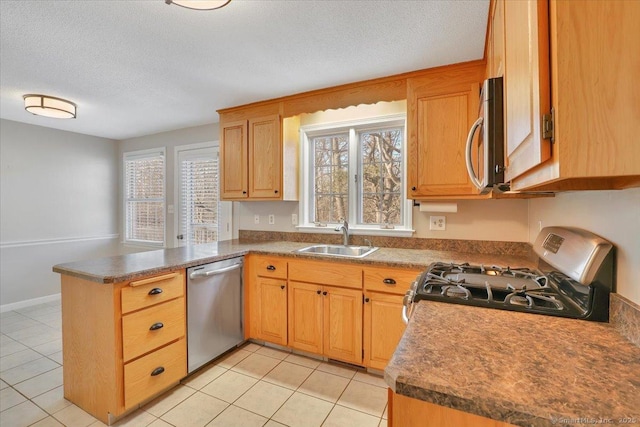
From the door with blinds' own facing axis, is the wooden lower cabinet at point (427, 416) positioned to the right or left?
on its left

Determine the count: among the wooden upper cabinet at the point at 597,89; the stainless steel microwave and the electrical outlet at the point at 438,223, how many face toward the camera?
1

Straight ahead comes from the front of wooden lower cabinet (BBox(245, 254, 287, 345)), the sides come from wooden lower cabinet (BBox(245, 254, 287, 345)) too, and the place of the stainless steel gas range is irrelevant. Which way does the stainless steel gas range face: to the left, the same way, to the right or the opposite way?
to the right

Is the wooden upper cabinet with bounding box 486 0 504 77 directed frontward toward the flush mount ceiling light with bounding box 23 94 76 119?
yes

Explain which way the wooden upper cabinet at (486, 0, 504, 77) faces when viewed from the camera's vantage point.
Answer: facing to the left of the viewer

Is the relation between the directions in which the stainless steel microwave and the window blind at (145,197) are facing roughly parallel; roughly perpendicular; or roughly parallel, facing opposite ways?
roughly perpendicular

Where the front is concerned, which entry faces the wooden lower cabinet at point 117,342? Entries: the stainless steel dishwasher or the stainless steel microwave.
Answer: the stainless steel microwave

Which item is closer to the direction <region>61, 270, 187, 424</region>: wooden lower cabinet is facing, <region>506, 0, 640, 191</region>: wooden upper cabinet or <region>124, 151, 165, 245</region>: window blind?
the wooden upper cabinet

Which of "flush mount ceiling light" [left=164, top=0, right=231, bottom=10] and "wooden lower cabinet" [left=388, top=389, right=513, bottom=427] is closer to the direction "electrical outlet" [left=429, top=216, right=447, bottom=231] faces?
the wooden lower cabinet

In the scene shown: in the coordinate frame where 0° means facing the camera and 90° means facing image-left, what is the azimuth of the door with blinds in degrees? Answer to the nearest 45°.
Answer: approximately 45°

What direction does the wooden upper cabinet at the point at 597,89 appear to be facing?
to the viewer's left
